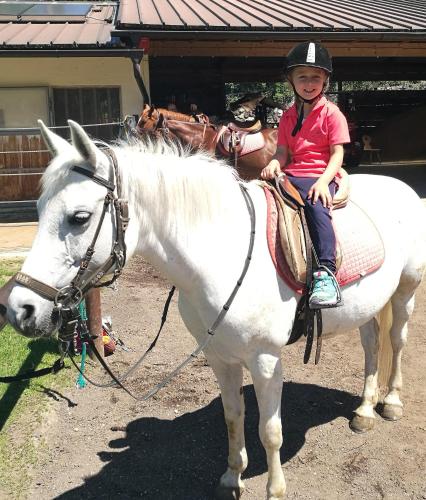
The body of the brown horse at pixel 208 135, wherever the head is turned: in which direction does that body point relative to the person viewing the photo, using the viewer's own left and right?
facing to the left of the viewer

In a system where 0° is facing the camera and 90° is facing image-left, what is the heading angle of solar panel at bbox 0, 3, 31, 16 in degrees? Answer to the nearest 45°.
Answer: approximately 0°

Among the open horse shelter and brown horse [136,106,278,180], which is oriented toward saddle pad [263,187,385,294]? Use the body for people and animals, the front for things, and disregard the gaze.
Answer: the open horse shelter

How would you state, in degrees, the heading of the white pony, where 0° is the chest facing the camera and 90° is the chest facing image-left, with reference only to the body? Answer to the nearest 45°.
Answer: approximately 45°

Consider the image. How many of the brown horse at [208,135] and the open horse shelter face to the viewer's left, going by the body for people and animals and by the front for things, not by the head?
1

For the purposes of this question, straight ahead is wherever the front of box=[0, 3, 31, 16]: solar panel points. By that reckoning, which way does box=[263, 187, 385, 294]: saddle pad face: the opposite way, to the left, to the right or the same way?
to the right

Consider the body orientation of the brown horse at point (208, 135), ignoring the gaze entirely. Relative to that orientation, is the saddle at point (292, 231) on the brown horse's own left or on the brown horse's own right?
on the brown horse's own left

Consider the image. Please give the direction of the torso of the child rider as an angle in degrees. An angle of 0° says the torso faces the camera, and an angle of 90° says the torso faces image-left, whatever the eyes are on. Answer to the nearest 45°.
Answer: approximately 45°

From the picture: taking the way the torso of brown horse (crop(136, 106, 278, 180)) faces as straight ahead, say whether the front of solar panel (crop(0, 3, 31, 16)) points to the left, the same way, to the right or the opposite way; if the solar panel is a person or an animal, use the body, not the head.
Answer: to the left

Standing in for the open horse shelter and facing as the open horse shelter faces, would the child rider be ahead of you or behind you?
ahead
